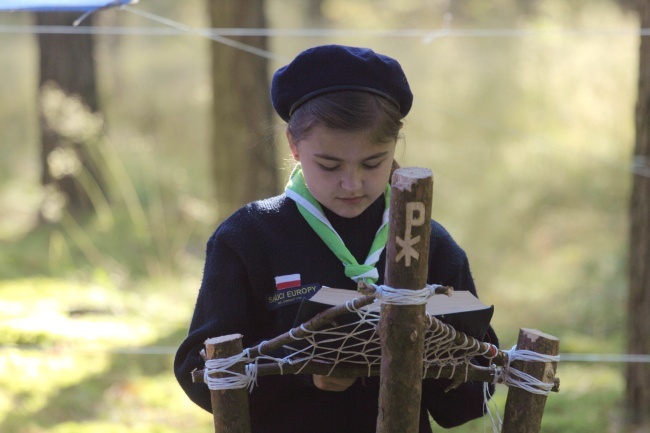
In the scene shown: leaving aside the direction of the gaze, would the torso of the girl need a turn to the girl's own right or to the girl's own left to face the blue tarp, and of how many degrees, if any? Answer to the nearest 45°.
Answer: approximately 135° to the girl's own right

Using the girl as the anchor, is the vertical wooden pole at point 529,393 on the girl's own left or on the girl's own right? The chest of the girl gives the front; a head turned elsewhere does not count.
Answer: on the girl's own left

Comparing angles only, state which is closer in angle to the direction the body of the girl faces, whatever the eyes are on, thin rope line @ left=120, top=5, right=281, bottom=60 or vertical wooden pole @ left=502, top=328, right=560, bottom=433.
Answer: the vertical wooden pole

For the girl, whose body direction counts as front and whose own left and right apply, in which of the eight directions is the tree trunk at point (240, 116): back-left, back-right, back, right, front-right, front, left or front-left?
back

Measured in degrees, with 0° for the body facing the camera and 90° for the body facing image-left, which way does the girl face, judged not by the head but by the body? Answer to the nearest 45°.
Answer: approximately 0°

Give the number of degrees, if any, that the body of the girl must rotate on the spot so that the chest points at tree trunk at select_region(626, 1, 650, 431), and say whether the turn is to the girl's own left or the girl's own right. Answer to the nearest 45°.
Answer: approximately 135° to the girl's own left

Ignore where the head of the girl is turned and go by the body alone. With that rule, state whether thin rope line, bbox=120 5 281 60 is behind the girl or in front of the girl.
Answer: behind
